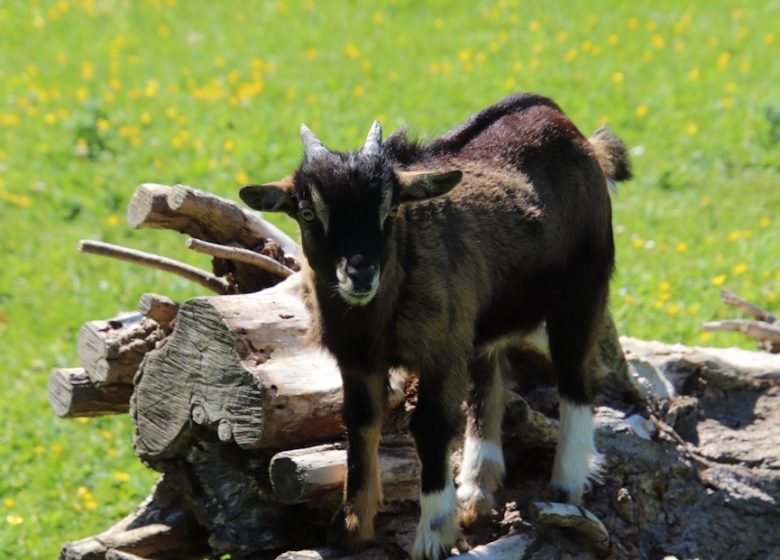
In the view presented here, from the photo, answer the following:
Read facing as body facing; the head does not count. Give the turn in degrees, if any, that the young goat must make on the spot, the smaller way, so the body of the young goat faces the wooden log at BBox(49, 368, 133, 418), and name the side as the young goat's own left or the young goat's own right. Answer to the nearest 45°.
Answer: approximately 45° to the young goat's own right

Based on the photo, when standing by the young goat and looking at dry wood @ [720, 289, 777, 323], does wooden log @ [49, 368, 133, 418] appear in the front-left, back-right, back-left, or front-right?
back-left

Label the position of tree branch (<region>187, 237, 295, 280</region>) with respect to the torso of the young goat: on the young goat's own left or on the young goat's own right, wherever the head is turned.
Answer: on the young goat's own right

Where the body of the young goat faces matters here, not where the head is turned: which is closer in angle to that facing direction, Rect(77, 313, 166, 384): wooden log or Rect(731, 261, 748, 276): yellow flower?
the wooden log

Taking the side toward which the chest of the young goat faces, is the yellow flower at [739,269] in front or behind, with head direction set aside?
behind

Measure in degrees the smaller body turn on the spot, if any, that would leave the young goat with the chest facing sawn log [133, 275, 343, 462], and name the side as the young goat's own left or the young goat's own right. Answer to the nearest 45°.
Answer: approximately 45° to the young goat's own right

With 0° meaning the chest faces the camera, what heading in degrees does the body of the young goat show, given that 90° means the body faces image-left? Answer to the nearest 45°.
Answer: approximately 45°

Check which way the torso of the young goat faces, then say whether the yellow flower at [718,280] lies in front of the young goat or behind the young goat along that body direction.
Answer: behind
